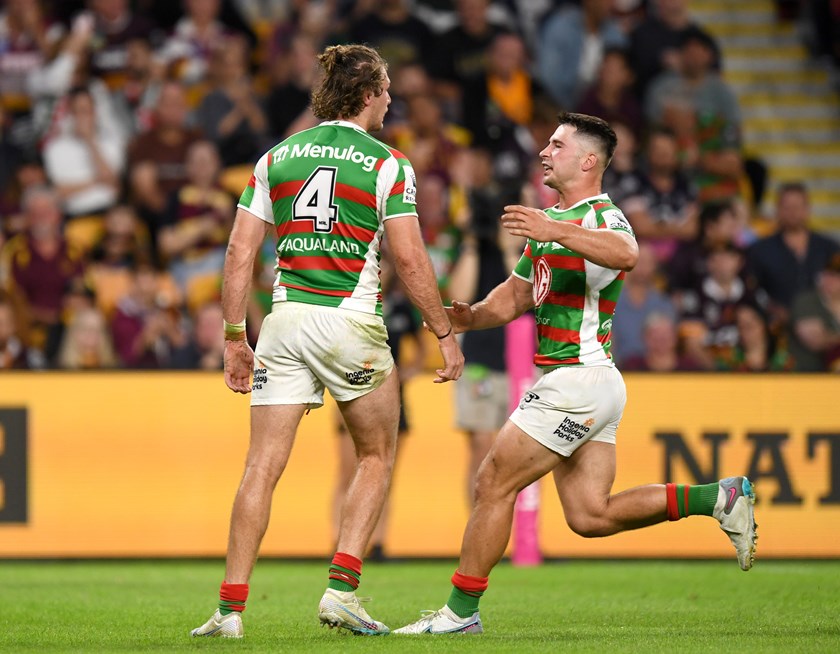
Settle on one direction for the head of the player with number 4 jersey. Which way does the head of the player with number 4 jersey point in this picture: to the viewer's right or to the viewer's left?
to the viewer's right

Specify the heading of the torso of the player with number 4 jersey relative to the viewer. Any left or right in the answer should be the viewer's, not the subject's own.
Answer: facing away from the viewer and to the right of the viewer

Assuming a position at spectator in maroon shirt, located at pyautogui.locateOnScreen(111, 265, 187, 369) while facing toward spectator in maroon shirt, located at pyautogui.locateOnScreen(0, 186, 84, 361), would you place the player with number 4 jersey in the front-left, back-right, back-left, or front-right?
back-left

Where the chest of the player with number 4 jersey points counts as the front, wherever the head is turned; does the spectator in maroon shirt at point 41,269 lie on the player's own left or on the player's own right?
on the player's own left

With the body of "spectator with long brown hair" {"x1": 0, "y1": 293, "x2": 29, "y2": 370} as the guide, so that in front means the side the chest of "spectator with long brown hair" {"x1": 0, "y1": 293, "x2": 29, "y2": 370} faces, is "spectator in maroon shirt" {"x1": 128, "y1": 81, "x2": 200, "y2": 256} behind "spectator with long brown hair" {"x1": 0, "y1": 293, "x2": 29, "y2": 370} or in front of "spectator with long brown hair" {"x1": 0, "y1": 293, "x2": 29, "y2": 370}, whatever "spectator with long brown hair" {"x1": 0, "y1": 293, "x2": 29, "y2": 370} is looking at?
behind

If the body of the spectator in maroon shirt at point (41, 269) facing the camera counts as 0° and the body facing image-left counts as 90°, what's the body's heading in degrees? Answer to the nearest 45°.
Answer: approximately 0°

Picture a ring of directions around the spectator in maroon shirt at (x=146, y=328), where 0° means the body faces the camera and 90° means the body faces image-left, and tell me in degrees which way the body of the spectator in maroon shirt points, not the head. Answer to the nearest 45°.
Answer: approximately 0°

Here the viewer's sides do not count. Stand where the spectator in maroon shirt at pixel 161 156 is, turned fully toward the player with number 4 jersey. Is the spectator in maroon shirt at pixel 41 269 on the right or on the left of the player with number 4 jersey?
right

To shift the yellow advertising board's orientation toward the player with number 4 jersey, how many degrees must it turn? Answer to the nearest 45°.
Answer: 0° — it already faces them

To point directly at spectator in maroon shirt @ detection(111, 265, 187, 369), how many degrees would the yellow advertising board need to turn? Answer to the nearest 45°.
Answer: approximately 135° to its right

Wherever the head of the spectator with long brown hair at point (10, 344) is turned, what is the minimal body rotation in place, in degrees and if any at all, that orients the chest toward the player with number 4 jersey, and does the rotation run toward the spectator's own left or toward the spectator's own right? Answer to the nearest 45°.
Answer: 0° — they already face them
